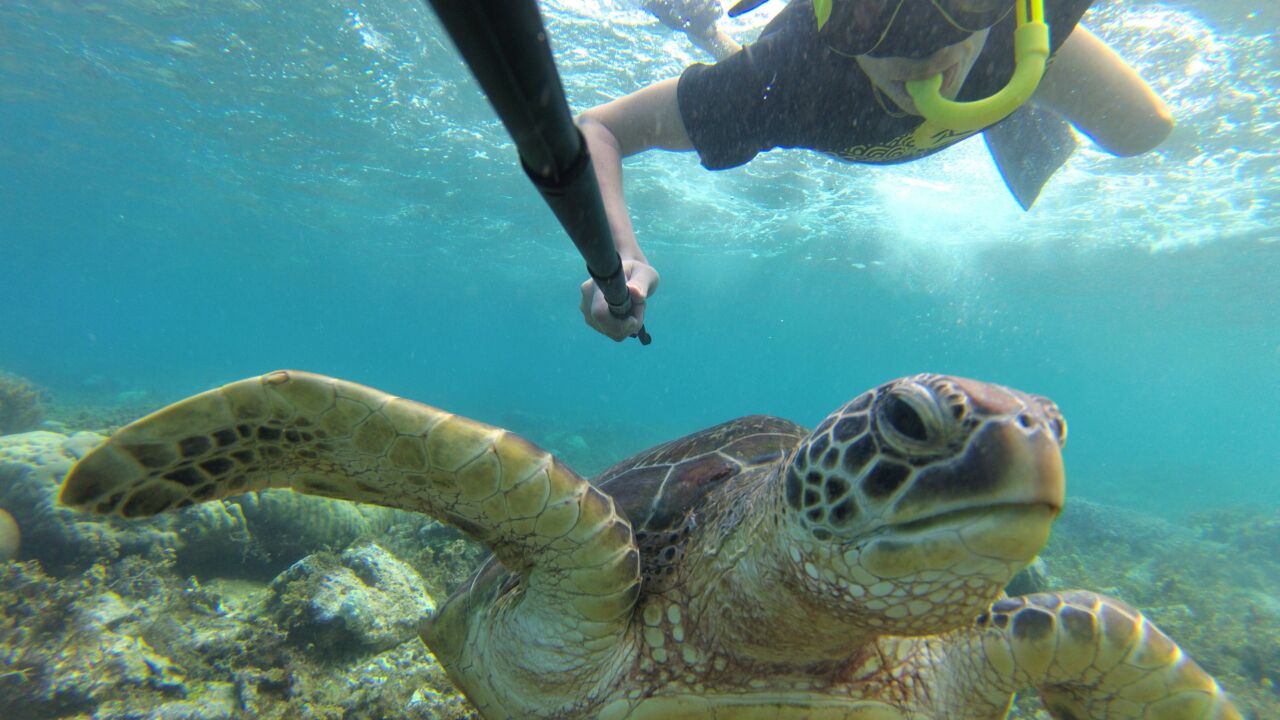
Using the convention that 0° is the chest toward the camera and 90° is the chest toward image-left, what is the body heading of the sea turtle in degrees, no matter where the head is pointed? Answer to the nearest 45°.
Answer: approximately 315°

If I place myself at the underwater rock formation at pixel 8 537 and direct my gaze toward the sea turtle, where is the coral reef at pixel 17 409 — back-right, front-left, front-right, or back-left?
back-left

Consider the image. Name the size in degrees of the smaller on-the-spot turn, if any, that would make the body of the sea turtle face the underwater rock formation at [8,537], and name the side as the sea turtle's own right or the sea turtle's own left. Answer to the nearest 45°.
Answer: approximately 180°

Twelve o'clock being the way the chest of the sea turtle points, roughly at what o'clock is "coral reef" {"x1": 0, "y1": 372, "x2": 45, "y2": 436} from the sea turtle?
The coral reef is roughly at 6 o'clock from the sea turtle.

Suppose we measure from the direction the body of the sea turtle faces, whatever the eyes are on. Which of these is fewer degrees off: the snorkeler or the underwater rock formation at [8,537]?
the snorkeler

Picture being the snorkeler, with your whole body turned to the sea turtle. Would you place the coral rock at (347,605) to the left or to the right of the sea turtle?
right

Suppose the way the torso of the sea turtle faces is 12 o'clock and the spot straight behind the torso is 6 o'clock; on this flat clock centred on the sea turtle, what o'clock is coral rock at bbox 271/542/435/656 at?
The coral rock is roughly at 6 o'clock from the sea turtle.
